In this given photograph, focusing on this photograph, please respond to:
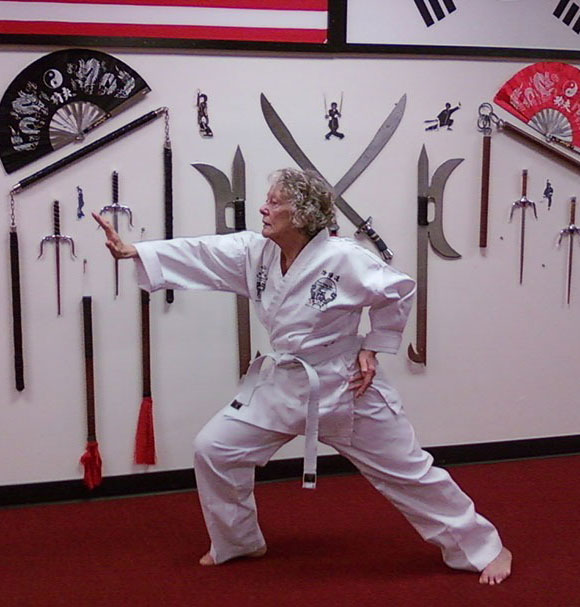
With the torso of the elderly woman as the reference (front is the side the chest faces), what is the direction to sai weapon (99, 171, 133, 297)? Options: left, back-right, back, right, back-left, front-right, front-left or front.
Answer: right

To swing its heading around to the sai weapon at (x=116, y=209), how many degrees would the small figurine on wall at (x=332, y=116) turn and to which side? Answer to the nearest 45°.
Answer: approximately 90° to its right

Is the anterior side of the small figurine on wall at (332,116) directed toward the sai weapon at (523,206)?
no

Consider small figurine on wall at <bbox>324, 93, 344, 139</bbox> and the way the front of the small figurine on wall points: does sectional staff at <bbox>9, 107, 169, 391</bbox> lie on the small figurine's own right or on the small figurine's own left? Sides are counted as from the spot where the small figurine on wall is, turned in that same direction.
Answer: on the small figurine's own right

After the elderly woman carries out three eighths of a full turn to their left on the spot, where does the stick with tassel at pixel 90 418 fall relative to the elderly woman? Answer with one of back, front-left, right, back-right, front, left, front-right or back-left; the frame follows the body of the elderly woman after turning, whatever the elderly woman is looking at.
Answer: back-left

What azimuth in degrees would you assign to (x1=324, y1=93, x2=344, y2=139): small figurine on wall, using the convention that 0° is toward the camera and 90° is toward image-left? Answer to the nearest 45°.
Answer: approximately 0°

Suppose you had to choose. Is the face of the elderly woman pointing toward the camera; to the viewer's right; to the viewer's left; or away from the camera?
to the viewer's left

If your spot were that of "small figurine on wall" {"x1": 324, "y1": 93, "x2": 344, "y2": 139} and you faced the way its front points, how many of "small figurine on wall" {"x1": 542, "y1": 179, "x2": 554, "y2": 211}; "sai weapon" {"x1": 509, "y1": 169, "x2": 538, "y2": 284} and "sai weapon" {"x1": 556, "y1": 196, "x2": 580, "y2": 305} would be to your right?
0

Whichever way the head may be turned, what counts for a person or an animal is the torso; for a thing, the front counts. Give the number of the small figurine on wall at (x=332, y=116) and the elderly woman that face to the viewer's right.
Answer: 0

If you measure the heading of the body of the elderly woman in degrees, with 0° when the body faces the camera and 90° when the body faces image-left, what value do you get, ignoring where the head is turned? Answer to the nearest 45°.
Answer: approximately 45°

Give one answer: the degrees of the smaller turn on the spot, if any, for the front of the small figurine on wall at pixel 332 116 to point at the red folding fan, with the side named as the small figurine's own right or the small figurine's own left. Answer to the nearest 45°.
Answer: approximately 90° to the small figurine's own left

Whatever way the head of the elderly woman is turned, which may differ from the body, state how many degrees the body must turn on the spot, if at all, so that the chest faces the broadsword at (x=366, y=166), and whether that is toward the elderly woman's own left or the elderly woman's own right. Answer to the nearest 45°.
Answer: approximately 135° to the elderly woman's own right

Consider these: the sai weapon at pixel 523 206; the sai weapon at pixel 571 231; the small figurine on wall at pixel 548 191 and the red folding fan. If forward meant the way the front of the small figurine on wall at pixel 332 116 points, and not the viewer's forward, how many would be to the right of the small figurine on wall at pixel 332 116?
0

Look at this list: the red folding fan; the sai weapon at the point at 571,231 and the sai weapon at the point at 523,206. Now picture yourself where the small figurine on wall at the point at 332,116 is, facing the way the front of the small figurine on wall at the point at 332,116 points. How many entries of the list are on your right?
0

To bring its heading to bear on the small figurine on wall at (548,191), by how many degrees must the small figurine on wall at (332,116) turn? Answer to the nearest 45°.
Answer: approximately 90° to its left

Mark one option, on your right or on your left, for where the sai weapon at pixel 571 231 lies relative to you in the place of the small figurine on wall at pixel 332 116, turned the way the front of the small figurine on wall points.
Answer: on your left

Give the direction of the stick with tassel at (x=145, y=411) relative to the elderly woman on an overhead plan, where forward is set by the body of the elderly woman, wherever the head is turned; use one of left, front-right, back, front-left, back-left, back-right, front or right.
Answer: right
